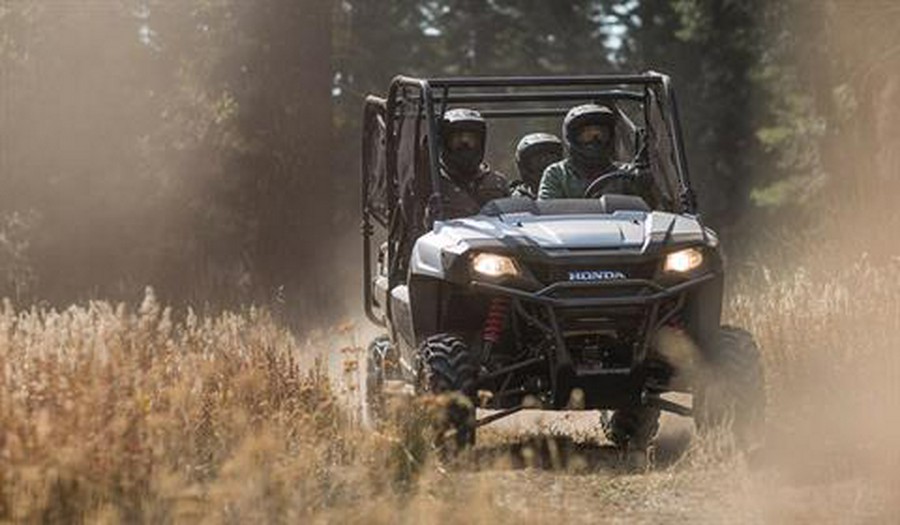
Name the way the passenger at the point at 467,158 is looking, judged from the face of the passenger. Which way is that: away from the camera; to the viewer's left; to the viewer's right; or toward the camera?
toward the camera

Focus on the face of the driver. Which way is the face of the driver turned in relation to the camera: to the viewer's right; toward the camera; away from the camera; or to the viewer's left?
toward the camera

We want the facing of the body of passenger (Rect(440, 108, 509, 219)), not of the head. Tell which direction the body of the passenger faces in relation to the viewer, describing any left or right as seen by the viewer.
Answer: facing the viewer

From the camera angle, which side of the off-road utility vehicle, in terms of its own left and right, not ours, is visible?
front

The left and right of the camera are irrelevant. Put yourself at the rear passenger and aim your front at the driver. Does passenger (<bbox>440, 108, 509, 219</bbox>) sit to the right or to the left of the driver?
right

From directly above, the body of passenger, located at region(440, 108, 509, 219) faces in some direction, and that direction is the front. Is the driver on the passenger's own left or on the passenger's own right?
on the passenger's own left
